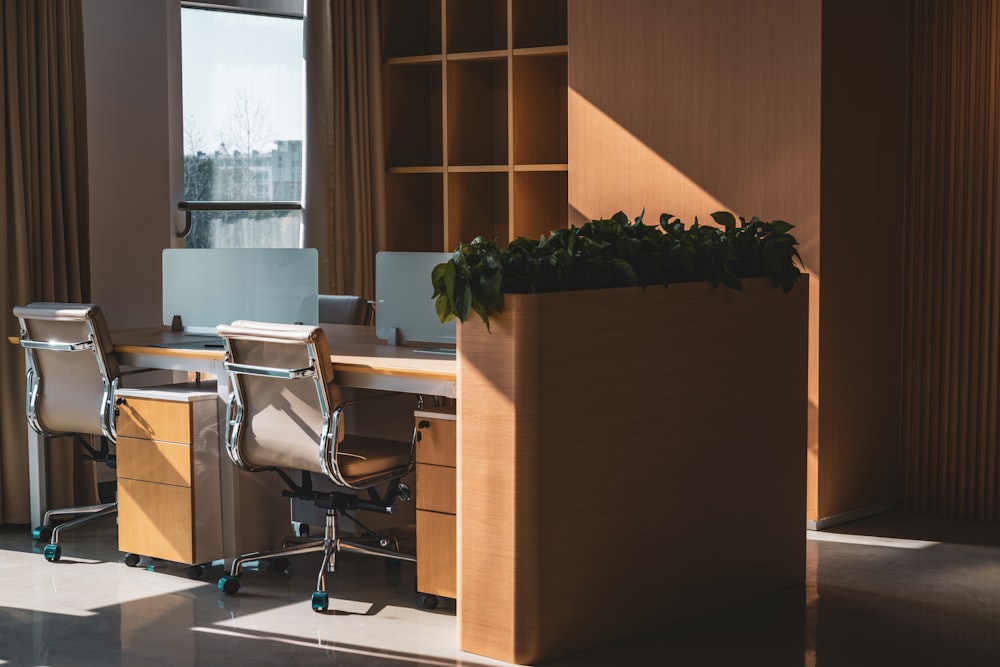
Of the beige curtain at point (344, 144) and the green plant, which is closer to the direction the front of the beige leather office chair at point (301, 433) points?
the beige curtain

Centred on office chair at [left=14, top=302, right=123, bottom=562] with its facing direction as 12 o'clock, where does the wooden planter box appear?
The wooden planter box is roughly at 3 o'clock from the office chair.

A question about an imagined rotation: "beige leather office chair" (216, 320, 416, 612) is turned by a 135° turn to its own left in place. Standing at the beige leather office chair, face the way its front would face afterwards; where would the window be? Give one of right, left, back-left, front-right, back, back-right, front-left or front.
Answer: right

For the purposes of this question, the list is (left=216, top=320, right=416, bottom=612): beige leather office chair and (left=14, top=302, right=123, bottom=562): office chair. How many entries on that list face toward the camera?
0

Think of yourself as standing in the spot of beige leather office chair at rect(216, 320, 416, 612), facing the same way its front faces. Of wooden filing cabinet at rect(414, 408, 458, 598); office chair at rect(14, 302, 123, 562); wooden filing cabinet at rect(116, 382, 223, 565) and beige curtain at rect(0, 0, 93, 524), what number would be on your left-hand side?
3

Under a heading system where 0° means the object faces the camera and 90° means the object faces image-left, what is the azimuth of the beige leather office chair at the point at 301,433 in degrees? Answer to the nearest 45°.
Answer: approximately 225°

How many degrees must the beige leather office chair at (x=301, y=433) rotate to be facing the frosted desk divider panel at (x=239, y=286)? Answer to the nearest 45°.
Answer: approximately 45° to its left

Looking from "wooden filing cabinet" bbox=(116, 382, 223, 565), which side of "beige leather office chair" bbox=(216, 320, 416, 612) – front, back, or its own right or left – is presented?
left

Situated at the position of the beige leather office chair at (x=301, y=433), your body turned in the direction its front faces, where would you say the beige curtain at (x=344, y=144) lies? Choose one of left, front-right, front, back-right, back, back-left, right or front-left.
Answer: front-left

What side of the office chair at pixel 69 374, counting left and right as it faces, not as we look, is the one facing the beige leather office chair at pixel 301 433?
right

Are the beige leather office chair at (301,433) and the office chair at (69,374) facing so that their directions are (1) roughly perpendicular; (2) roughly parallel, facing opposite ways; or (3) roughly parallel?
roughly parallel

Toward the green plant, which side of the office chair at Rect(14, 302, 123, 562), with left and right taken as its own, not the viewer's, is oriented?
right

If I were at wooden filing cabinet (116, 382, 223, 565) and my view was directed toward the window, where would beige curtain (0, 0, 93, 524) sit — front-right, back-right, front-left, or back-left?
front-left

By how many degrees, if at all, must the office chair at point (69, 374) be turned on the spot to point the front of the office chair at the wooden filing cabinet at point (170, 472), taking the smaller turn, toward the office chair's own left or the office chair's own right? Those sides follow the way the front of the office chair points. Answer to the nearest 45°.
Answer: approximately 90° to the office chair's own right

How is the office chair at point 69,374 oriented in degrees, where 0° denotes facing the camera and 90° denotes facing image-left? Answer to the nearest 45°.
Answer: approximately 225°
